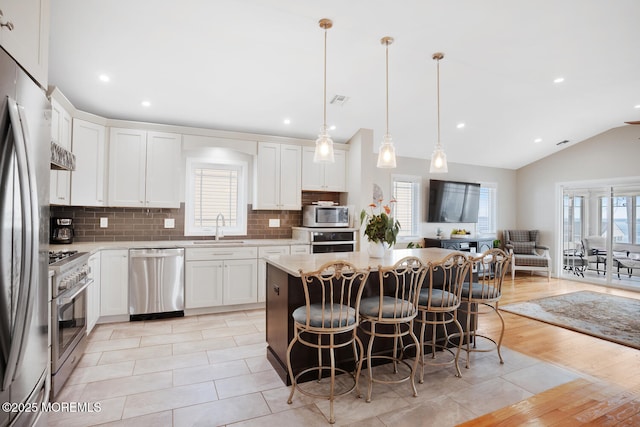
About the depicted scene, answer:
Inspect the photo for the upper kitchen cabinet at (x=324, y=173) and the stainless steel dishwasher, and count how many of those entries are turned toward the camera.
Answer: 2

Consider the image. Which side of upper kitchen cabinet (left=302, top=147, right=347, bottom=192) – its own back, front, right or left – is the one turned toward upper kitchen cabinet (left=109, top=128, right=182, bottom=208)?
right

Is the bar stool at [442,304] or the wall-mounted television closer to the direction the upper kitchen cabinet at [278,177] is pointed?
the bar stool

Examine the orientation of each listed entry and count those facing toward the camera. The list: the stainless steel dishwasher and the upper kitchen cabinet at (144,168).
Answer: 2

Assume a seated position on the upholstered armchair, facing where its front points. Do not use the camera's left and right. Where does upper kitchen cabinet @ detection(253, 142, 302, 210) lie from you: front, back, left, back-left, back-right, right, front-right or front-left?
right

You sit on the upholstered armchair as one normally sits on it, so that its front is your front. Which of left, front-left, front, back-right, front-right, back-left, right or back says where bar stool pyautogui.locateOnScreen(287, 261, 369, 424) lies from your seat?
front-right

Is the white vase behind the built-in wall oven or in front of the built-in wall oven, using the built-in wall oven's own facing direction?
in front

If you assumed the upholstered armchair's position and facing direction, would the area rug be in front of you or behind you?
in front

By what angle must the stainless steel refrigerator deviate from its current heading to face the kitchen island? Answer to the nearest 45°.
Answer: approximately 45° to its left
